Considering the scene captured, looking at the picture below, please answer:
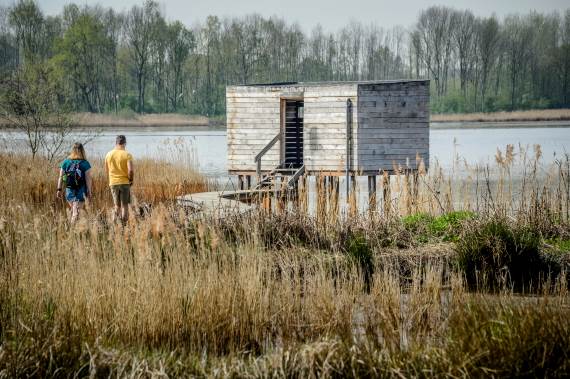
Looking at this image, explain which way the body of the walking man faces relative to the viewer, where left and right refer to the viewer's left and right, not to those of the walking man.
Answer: facing away from the viewer

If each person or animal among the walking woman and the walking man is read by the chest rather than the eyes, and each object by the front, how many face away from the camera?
2

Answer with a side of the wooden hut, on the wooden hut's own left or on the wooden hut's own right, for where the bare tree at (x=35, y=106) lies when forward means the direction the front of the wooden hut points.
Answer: on the wooden hut's own right

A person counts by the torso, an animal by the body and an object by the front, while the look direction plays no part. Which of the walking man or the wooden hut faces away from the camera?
the walking man

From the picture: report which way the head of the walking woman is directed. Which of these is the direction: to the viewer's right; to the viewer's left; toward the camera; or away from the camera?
away from the camera

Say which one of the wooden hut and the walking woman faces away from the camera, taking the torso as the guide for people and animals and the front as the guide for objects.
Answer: the walking woman

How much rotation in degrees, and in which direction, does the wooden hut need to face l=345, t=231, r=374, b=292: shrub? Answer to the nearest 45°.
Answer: approximately 45° to its left

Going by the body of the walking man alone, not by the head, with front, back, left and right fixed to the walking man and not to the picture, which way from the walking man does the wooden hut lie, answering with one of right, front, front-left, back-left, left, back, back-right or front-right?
front-right

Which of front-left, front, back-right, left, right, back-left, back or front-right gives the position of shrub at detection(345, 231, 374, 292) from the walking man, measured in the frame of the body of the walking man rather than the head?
back-right

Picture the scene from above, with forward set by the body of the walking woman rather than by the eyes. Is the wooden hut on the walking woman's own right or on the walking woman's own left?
on the walking woman's own right

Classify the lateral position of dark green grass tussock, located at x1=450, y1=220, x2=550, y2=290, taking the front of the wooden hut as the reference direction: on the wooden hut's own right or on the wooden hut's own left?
on the wooden hut's own left

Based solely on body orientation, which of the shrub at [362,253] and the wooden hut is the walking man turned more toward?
the wooden hut

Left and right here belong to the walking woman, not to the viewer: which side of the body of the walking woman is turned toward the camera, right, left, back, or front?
back
